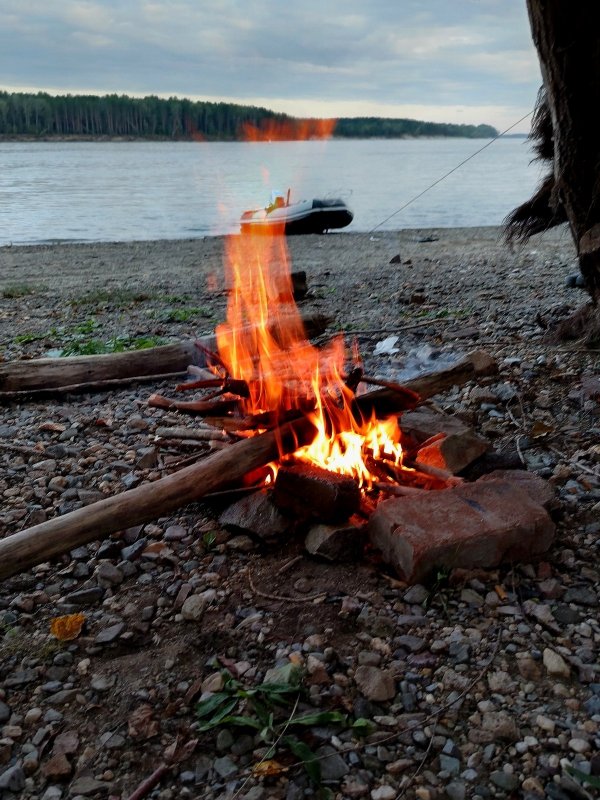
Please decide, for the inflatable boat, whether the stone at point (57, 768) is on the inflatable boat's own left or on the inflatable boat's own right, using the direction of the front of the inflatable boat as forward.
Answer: on the inflatable boat's own right

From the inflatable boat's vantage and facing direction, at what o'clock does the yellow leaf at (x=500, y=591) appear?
The yellow leaf is roughly at 3 o'clock from the inflatable boat.

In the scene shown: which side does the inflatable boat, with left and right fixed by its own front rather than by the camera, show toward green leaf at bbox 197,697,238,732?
right

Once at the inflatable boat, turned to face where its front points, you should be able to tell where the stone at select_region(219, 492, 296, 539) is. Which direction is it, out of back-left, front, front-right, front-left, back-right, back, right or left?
right

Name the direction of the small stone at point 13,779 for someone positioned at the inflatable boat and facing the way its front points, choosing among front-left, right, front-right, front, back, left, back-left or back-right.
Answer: right

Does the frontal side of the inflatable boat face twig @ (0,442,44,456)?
no

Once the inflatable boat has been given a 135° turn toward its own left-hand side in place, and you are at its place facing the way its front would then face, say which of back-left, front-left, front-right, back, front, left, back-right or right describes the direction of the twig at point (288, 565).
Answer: back-left

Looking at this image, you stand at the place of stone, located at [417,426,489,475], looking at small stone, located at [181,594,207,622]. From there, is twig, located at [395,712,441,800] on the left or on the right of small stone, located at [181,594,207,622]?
left

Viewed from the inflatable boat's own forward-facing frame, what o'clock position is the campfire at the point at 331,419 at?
The campfire is roughly at 3 o'clock from the inflatable boat.

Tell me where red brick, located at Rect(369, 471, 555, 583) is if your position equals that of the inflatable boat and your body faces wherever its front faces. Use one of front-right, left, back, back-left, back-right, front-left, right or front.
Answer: right

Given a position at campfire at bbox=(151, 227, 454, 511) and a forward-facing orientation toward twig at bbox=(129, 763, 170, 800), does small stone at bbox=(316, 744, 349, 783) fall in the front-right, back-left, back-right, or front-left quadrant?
front-left

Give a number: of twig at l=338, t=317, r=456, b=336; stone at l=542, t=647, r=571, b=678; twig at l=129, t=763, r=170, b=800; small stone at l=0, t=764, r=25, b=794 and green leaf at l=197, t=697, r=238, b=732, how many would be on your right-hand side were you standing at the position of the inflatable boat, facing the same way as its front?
5

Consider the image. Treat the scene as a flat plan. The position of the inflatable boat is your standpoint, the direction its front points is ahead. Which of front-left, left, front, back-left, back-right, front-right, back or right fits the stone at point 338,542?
right

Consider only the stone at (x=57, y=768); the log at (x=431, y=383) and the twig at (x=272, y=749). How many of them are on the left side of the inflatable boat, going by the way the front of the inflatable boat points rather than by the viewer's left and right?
0

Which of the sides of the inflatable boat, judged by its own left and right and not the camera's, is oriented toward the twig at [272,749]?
right

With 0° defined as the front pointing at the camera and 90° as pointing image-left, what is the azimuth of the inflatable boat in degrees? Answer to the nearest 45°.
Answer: approximately 270°

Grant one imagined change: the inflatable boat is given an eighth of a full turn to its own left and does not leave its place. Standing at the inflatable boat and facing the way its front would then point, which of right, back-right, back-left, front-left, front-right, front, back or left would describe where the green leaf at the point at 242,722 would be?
back-right

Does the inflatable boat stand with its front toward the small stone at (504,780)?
no

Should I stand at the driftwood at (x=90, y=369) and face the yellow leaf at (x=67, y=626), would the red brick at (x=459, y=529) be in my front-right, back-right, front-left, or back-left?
front-left

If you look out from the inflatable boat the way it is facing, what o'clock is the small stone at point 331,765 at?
The small stone is roughly at 3 o'clock from the inflatable boat.

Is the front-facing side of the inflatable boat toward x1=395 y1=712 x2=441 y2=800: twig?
no
